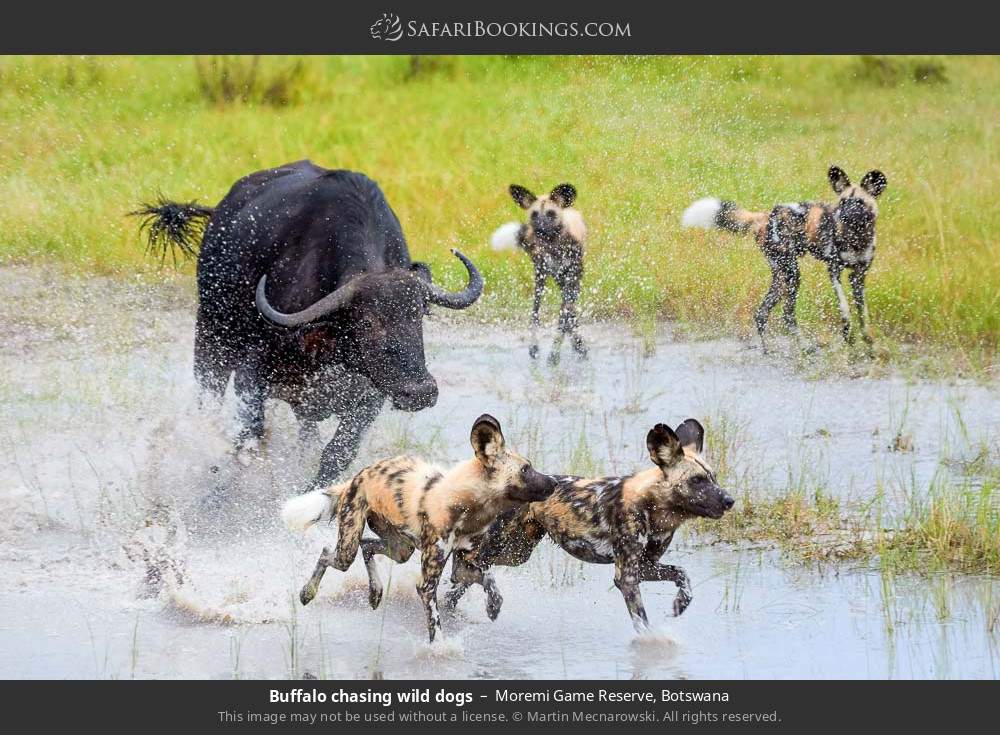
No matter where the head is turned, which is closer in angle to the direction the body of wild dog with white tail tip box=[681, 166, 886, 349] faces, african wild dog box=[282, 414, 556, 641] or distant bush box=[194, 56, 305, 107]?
the african wild dog

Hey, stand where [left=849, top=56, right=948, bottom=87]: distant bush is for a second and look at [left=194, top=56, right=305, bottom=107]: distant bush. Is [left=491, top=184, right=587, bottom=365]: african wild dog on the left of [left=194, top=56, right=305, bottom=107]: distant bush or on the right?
left

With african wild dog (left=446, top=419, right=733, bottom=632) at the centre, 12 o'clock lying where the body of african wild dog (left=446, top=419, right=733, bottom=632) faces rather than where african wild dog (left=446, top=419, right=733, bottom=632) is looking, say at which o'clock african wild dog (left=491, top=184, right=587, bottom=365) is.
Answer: african wild dog (left=491, top=184, right=587, bottom=365) is roughly at 9 o'clock from african wild dog (left=446, top=419, right=733, bottom=632).

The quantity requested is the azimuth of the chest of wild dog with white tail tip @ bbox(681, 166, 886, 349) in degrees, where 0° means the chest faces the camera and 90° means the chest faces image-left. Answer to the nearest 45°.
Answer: approximately 315°

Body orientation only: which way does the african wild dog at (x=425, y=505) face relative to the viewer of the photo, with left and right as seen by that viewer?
facing to the right of the viewer

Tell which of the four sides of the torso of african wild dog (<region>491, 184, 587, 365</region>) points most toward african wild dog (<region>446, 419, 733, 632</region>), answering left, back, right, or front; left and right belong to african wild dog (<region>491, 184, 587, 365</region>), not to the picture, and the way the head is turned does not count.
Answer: front

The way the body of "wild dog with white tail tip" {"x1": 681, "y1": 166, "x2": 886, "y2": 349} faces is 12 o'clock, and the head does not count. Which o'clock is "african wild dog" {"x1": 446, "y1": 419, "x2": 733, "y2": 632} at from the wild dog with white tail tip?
The african wild dog is roughly at 2 o'clock from the wild dog with white tail tip.

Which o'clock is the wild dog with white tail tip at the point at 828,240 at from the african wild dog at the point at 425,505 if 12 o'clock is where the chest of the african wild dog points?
The wild dog with white tail tip is roughly at 10 o'clock from the african wild dog.

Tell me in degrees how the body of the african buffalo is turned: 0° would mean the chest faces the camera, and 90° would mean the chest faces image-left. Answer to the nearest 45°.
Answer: approximately 315°

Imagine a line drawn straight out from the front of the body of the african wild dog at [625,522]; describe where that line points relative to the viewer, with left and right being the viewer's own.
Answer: facing to the right of the viewer
